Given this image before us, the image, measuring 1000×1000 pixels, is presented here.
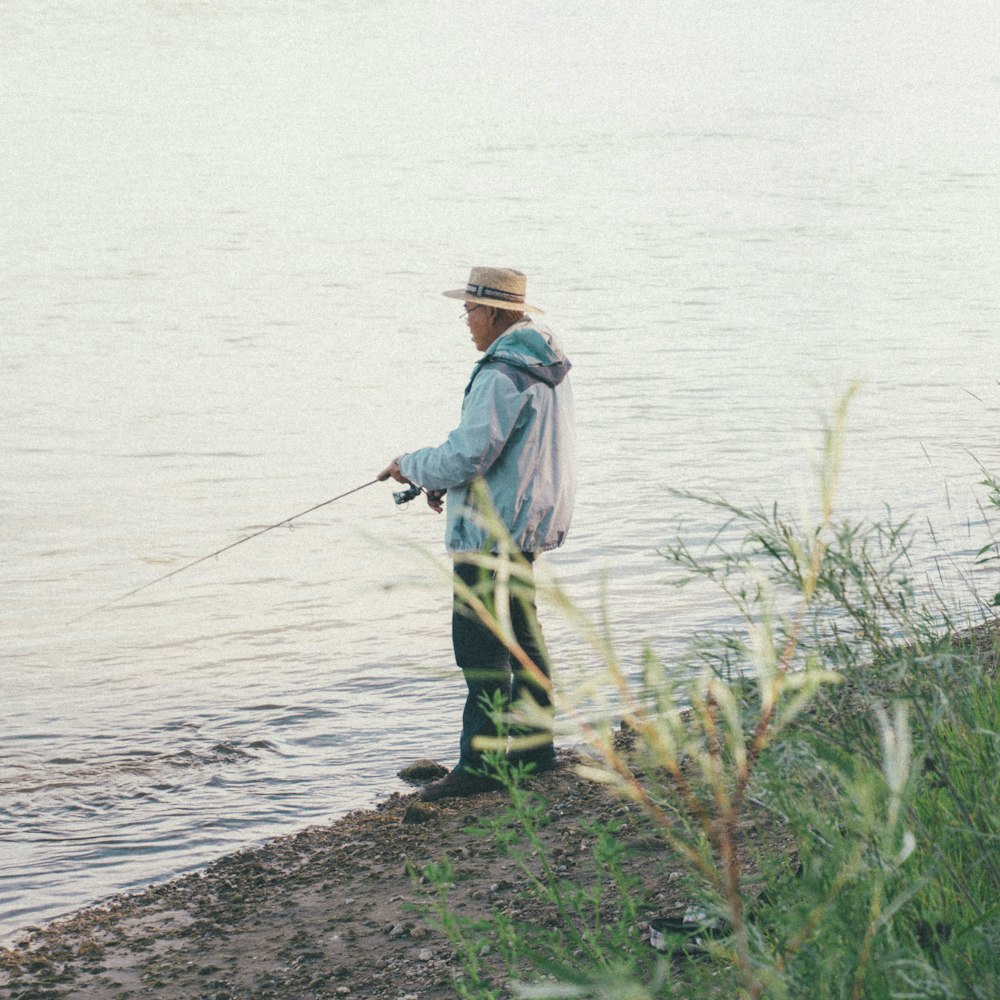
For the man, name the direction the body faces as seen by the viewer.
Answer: to the viewer's left
